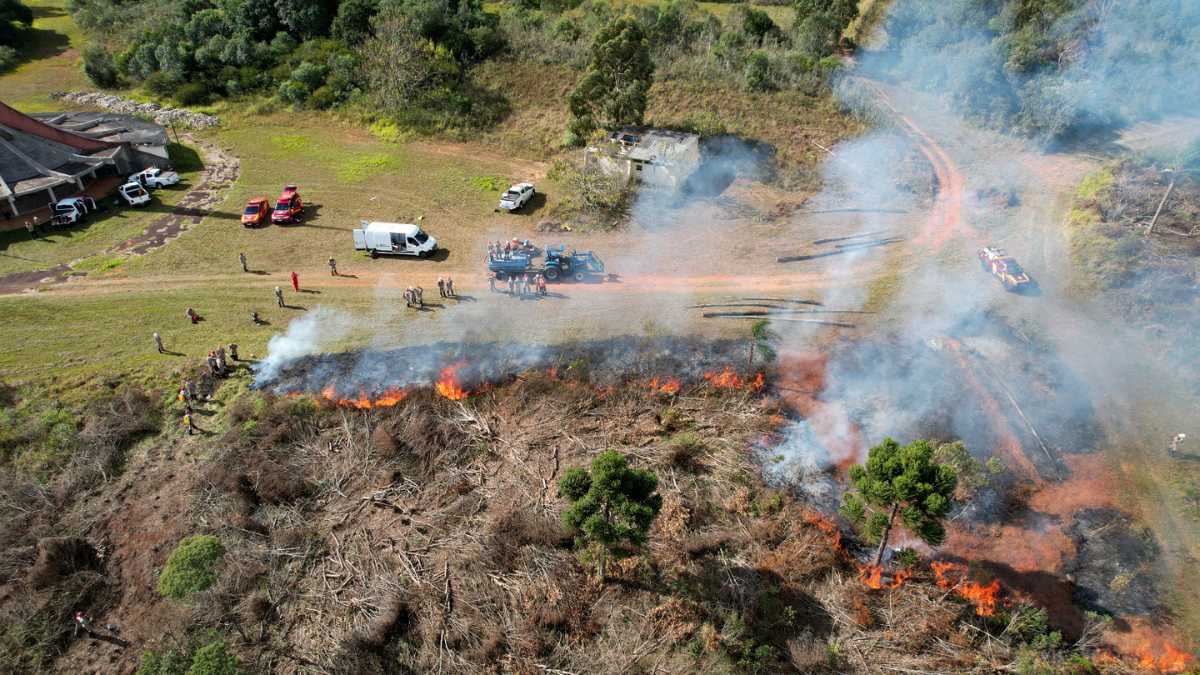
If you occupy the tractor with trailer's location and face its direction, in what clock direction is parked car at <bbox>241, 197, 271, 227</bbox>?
The parked car is roughly at 7 o'clock from the tractor with trailer.

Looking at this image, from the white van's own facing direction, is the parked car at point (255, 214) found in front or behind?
behind

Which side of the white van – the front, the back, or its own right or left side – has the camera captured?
right

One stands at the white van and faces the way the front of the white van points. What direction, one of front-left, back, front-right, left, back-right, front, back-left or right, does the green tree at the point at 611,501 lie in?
right

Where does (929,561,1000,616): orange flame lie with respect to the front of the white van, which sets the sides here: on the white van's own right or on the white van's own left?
on the white van's own right

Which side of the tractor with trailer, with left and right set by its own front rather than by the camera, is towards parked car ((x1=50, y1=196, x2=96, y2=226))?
back

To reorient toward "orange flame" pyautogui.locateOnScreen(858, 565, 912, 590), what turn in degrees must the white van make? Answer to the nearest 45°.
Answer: approximately 45° to its right

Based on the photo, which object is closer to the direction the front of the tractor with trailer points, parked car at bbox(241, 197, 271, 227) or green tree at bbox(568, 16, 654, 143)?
the green tree

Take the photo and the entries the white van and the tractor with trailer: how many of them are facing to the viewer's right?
2

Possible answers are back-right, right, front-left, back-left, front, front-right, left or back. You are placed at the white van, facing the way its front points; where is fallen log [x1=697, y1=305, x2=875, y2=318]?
front-right

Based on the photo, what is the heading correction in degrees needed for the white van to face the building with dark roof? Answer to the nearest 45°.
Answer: approximately 135° to its left

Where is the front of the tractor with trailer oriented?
to the viewer's right

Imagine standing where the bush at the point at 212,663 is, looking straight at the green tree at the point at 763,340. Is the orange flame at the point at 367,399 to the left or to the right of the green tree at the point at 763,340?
left

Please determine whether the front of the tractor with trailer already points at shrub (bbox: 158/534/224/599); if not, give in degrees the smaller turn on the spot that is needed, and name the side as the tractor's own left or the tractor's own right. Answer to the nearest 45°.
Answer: approximately 135° to the tractor's own right
